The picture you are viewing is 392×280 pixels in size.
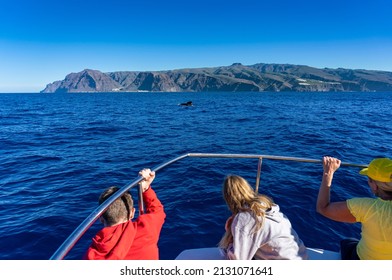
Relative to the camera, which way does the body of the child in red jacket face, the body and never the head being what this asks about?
away from the camera

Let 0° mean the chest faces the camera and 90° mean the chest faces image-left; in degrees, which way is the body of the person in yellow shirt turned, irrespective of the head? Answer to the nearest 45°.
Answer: approximately 135°

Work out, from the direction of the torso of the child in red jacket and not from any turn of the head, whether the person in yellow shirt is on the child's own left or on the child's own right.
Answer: on the child's own right

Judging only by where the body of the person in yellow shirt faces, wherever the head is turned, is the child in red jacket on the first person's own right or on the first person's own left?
on the first person's own left
